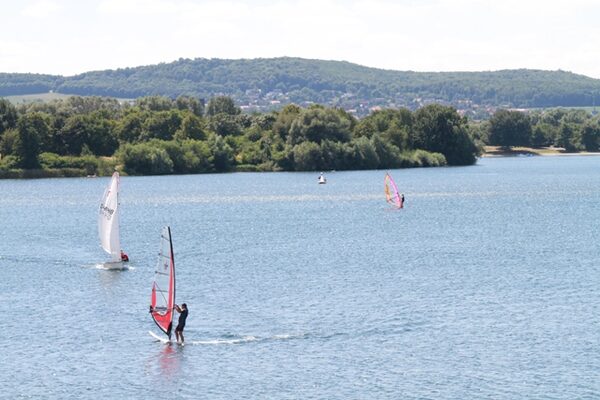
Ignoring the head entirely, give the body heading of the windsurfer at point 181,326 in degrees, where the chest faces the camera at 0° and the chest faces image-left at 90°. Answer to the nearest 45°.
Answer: approximately 90°
